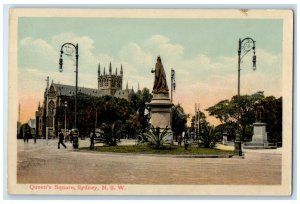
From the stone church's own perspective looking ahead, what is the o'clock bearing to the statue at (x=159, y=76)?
The statue is roughly at 8 o'clock from the stone church.

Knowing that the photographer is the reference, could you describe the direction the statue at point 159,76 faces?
facing the viewer and to the left of the viewer

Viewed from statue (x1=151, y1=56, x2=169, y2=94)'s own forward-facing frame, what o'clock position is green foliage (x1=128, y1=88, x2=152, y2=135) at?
The green foliage is roughly at 4 o'clock from the statue.

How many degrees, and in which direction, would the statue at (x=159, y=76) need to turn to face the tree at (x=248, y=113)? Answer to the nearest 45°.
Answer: approximately 135° to its left

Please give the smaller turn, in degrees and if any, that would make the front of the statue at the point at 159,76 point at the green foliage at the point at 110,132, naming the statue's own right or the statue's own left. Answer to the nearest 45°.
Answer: approximately 90° to the statue's own right

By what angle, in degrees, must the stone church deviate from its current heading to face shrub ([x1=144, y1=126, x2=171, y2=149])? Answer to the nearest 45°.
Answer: approximately 135° to its left

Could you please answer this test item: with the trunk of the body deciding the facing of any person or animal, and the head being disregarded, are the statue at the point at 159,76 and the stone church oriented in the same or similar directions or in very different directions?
same or similar directions
